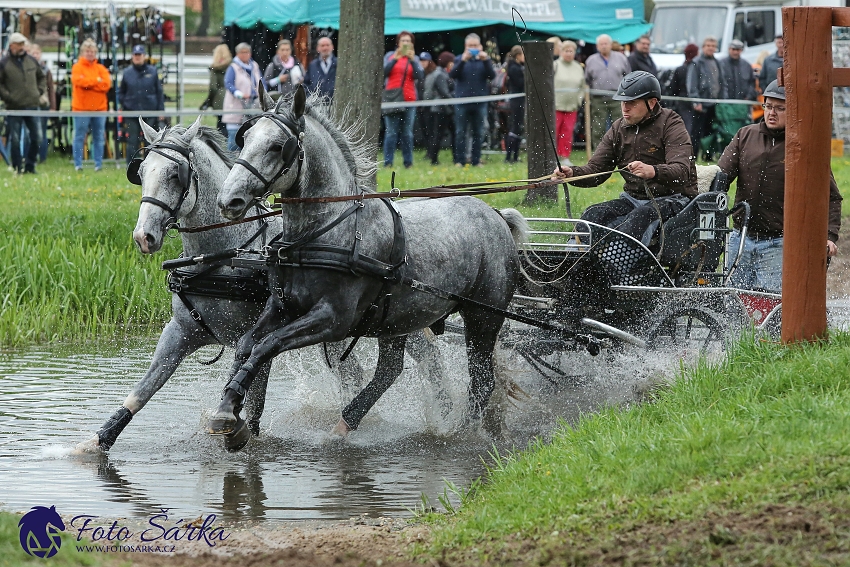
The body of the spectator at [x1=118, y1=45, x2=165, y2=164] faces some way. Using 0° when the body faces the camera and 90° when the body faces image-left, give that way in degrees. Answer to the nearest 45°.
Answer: approximately 0°

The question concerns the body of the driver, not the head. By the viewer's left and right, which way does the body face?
facing the viewer and to the left of the viewer

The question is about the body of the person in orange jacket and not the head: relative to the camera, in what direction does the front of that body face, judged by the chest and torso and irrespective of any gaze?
toward the camera

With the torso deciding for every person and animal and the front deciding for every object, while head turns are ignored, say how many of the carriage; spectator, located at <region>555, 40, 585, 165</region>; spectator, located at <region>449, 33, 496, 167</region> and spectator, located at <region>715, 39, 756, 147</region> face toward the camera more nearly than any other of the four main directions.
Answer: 3

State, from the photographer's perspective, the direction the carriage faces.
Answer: facing to the left of the viewer

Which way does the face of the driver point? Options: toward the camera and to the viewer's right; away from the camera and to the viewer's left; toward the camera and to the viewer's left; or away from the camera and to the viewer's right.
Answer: toward the camera and to the viewer's left

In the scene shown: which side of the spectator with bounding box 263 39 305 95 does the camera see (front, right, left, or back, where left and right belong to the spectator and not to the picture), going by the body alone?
front

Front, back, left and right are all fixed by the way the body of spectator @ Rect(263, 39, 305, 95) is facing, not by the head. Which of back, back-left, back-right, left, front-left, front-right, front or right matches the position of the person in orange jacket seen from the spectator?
right

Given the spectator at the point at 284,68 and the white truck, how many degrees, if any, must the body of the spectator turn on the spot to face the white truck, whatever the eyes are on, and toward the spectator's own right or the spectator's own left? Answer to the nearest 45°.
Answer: approximately 135° to the spectator's own left

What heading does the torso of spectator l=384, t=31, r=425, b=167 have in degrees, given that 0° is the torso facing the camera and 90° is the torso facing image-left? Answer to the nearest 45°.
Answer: approximately 0°

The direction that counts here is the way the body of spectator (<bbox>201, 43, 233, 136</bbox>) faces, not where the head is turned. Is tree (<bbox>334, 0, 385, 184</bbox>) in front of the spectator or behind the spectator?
in front

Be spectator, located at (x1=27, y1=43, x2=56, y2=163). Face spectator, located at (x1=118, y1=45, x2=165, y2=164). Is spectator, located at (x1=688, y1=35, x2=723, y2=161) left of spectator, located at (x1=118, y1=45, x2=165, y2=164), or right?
left

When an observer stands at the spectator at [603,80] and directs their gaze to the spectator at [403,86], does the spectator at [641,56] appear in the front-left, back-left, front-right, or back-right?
back-right

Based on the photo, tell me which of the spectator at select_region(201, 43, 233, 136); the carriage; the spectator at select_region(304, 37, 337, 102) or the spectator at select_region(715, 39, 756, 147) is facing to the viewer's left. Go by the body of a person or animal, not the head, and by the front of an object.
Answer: the carriage
